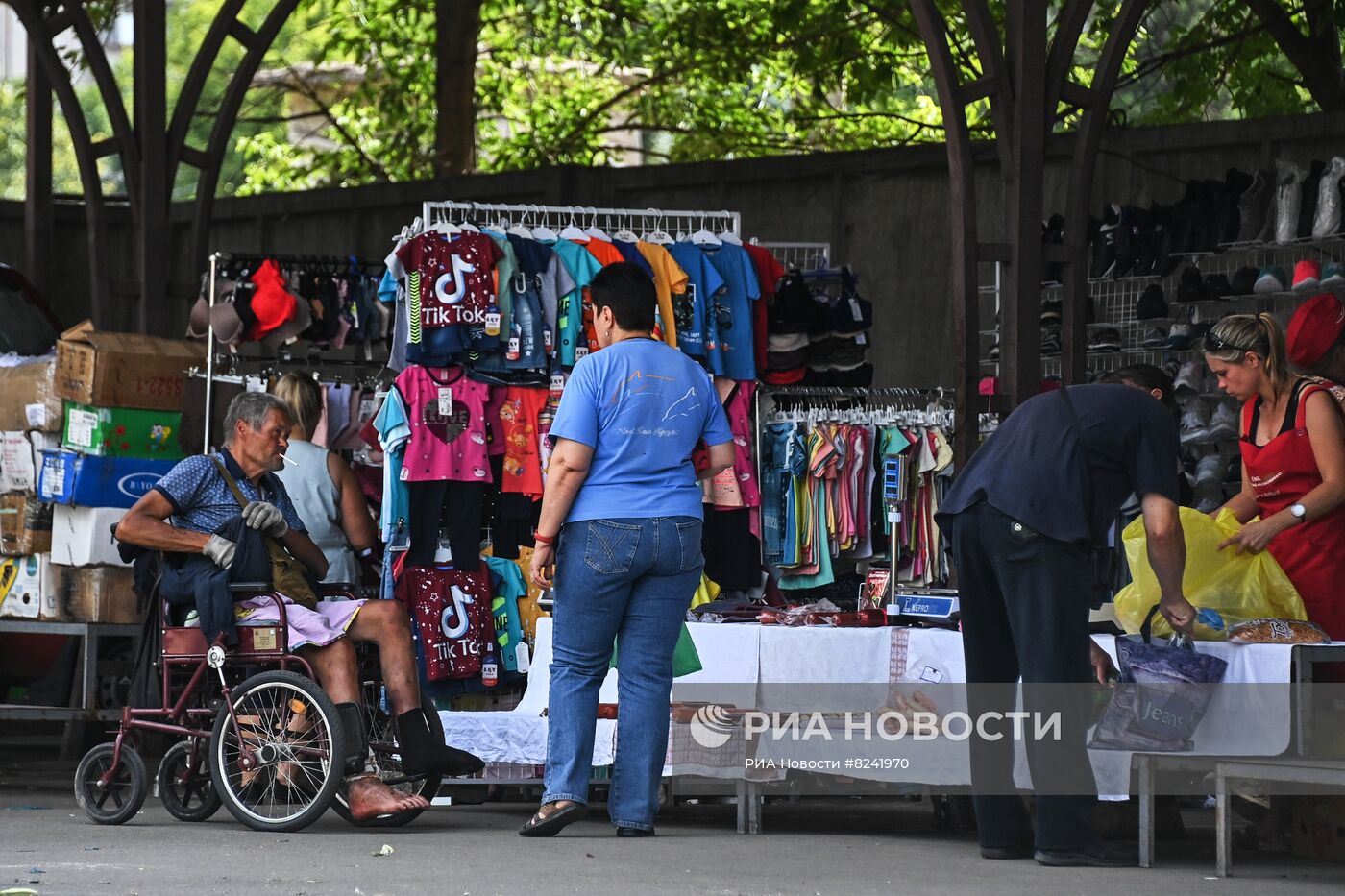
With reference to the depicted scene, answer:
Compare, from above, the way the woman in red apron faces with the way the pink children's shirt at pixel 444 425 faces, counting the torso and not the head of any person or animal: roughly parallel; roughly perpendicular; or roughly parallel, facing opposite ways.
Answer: roughly perpendicular

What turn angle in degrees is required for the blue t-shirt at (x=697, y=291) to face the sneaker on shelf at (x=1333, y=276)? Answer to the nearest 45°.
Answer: approximately 135° to its left

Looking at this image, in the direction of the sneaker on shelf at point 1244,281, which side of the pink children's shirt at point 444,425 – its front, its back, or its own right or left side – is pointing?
left

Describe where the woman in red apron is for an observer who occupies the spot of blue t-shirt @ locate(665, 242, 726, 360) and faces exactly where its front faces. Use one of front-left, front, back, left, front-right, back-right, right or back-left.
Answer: left

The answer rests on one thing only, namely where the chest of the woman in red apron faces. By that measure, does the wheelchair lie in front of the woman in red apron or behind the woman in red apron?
in front

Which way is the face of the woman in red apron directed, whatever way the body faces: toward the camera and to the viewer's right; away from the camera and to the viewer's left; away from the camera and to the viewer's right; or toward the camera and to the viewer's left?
toward the camera and to the viewer's left

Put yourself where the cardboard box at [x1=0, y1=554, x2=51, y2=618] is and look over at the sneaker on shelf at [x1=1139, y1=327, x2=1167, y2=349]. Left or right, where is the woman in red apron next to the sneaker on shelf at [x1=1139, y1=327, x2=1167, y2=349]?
right

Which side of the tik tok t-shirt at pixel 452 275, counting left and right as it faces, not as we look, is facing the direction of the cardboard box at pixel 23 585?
right

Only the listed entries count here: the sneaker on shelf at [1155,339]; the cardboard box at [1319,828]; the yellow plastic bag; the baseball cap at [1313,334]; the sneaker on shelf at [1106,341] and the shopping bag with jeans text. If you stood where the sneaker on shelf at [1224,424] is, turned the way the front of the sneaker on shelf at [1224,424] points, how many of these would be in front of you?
4
